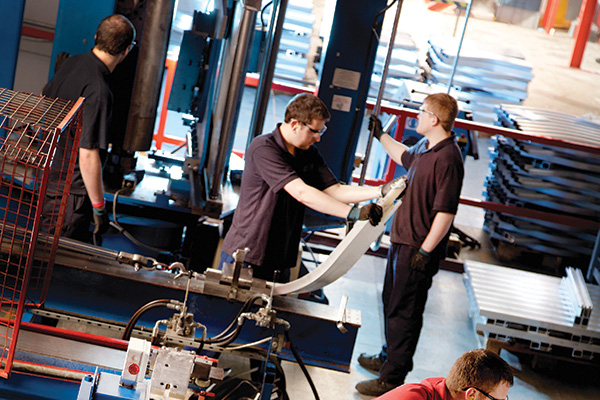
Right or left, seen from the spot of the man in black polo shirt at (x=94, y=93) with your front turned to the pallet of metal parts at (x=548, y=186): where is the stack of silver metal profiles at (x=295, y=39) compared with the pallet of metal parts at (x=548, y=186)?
left

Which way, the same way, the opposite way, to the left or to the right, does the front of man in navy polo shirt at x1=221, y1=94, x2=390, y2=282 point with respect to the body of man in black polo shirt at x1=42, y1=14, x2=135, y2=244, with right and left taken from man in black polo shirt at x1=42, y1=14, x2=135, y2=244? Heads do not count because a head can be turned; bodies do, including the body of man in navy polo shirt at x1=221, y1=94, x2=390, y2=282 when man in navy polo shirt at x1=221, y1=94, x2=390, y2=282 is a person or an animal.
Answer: to the right

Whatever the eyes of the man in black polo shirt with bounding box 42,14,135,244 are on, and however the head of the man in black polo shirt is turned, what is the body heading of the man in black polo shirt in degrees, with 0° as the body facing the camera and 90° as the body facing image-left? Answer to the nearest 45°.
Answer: approximately 225°

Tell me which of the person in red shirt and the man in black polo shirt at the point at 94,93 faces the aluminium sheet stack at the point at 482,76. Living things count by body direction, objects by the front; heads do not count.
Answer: the man in black polo shirt

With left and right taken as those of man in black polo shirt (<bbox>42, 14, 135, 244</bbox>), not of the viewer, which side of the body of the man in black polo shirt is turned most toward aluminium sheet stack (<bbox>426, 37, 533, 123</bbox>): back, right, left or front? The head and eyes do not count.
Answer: front

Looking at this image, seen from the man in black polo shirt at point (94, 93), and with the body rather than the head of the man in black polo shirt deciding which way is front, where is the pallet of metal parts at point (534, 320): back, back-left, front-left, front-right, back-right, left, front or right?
front-right

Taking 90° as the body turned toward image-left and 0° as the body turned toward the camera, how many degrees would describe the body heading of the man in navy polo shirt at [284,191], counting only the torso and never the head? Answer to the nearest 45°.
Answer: approximately 315°

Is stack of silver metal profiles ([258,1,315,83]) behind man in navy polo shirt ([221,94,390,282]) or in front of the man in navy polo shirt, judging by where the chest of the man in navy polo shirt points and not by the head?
behind

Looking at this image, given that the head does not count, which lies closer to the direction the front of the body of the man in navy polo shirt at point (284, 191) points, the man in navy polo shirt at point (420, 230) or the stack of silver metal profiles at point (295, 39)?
the man in navy polo shirt

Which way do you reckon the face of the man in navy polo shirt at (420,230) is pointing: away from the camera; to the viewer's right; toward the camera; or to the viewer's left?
to the viewer's left

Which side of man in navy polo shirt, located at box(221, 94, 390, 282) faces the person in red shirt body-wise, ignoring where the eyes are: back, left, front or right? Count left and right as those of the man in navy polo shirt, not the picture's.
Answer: front
